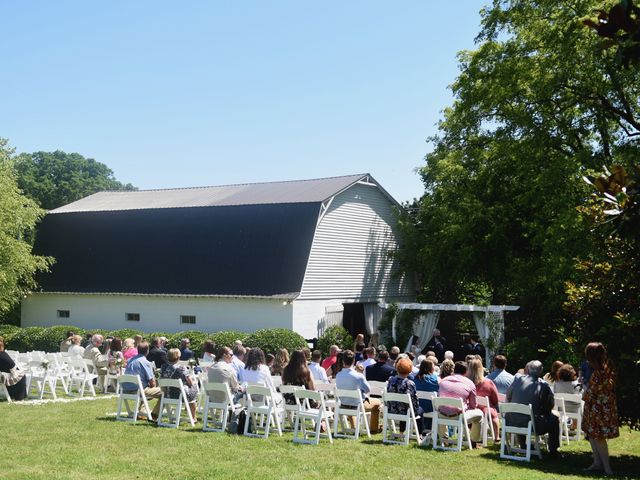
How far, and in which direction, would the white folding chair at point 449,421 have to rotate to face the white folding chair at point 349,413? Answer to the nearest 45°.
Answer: approximately 90° to its left

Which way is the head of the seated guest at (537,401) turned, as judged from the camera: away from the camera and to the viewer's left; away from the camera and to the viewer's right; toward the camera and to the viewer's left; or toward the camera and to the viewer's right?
away from the camera and to the viewer's left

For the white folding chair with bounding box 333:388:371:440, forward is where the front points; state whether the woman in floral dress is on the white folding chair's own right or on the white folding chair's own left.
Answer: on the white folding chair's own right

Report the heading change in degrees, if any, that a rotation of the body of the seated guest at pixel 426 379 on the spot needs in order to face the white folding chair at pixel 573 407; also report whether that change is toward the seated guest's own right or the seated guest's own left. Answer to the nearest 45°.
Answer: approximately 45° to the seated guest's own right

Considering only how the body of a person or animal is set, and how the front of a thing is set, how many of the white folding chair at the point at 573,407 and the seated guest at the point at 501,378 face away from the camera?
2

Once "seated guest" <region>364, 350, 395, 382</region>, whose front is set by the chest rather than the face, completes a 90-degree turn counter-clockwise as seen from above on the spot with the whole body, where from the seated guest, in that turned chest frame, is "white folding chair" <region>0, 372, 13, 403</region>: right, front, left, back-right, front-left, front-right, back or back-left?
front-left

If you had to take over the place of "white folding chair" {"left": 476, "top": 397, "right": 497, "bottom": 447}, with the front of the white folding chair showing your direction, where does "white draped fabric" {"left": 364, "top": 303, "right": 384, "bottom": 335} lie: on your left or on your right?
on your left

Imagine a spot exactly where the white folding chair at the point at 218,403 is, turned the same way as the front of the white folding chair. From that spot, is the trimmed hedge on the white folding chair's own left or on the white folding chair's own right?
on the white folding chair's own left

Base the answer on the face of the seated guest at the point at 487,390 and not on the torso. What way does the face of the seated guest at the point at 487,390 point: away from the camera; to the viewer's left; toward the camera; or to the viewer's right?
away from the camera

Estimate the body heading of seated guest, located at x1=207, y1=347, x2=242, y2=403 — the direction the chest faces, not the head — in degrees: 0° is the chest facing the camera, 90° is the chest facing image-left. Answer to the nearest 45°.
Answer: approximately 225°

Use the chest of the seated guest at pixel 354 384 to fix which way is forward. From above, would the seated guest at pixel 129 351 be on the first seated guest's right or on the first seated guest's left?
on the first seated guest's left

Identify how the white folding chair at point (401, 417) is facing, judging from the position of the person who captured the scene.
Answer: facing away from the viewer and to the right of the viewer

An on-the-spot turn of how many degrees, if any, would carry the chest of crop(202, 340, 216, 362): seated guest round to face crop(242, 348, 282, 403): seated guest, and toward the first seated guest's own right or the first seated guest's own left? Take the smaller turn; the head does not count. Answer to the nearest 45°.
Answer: approximately 135° to the first seated guest's own right

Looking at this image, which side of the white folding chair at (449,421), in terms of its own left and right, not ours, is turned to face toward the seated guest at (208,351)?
left
